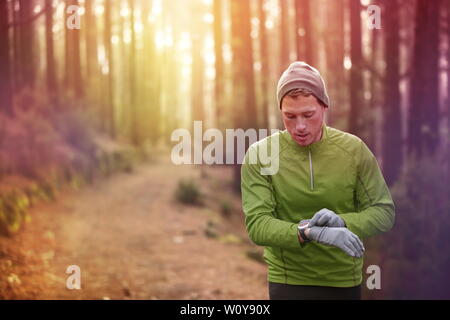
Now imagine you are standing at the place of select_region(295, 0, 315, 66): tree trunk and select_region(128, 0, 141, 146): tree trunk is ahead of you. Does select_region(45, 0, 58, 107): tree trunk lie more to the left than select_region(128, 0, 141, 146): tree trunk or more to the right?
left

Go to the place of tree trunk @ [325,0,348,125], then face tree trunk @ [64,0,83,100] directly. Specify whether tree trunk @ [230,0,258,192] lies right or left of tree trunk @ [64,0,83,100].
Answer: left

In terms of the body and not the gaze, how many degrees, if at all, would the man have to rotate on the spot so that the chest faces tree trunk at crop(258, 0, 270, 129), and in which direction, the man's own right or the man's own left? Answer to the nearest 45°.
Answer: approximately 180°

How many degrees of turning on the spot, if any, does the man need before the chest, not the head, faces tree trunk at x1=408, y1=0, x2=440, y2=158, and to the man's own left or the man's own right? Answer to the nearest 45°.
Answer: approximately 180°

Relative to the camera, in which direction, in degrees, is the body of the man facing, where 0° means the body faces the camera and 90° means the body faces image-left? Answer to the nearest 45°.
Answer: approximately 0°

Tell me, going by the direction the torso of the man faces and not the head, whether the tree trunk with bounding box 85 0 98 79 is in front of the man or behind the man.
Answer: behind

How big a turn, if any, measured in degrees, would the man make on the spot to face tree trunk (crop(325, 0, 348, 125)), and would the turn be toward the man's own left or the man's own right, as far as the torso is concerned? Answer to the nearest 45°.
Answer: approximately 180°

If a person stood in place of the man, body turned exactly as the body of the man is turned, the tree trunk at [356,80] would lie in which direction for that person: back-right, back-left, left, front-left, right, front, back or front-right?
back

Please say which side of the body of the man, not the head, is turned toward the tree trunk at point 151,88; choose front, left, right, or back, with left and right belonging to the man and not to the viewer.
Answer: back
